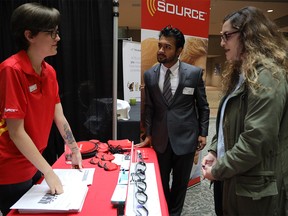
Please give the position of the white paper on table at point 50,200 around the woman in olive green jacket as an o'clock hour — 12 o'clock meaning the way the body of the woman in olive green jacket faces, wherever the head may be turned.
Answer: The white paper on table is roughly at 11 o'clock from the woman in olive green jacket.

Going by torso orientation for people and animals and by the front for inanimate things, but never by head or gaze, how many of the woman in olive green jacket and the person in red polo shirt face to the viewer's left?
1

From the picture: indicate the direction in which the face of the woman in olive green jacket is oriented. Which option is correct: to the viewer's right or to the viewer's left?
to the viewer's left

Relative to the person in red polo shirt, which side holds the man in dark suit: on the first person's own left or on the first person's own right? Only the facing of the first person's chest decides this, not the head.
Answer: on the first person's own left

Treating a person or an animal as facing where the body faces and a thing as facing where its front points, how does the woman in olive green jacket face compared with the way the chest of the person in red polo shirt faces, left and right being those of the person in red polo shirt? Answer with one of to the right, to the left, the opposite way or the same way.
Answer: the opposite way

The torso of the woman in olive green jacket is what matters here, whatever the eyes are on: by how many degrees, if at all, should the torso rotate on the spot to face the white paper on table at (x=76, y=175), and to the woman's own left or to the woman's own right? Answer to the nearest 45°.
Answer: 0° — they already face it

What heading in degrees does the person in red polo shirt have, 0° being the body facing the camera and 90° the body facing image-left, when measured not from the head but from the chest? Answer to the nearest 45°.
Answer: approximately 315°

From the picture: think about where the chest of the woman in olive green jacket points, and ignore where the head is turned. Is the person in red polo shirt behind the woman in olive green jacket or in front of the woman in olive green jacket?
in front

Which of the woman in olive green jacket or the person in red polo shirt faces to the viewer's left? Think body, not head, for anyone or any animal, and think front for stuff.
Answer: the woman in olive green jacket

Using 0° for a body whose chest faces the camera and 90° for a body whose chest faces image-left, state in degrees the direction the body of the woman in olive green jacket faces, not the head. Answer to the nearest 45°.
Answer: approximately 90°

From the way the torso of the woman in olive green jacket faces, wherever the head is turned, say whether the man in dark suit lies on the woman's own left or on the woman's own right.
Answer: on the woman's own right

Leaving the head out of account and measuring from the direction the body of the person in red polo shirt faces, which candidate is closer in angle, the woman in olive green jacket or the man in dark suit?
the woman in olive green jacket

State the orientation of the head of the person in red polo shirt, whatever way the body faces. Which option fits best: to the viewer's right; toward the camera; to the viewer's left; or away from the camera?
to the viewer's right
